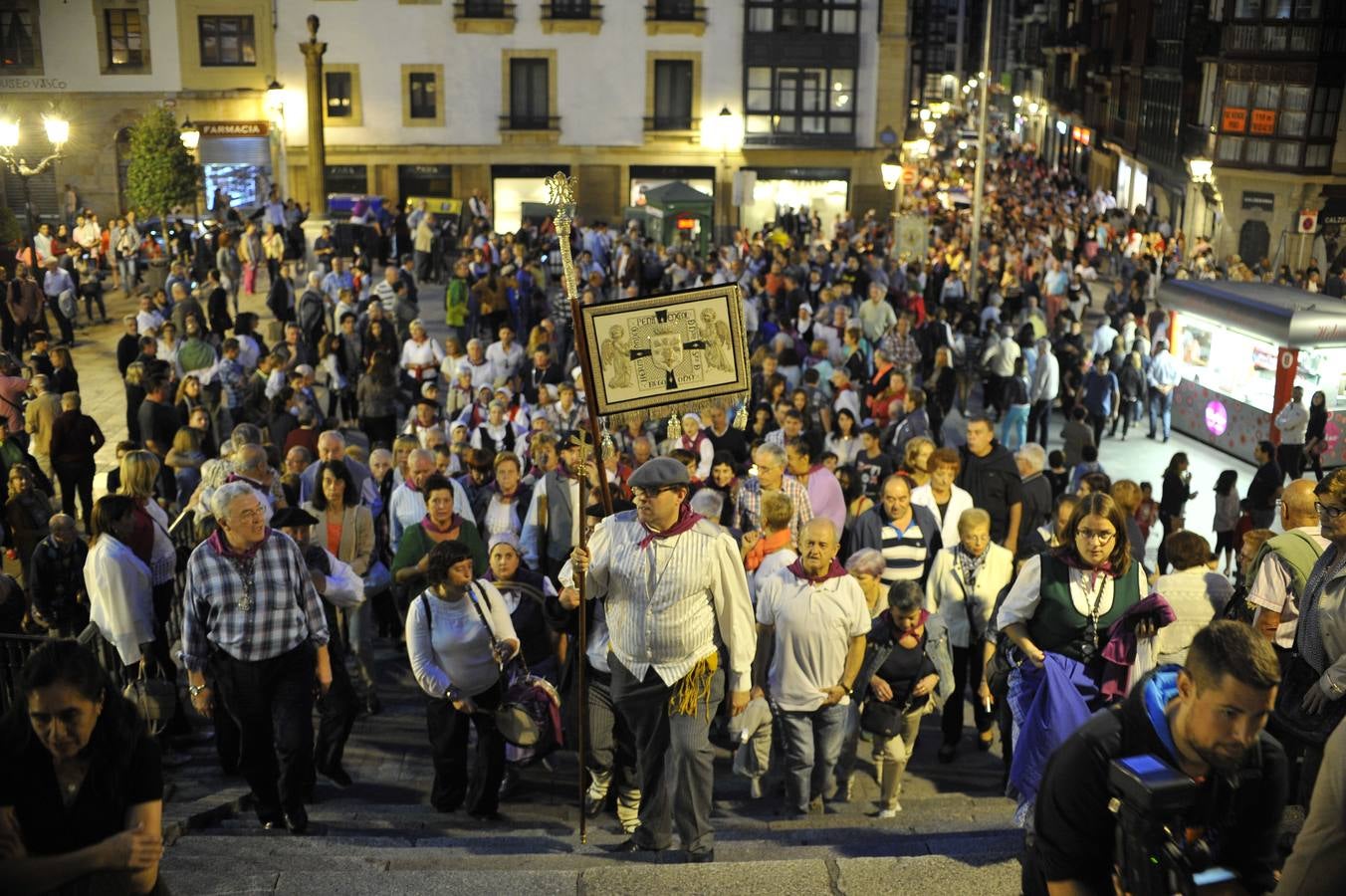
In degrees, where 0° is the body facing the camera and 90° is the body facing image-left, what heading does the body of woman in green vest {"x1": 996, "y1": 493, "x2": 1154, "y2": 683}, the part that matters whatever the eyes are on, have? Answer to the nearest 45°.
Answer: approximately 0°

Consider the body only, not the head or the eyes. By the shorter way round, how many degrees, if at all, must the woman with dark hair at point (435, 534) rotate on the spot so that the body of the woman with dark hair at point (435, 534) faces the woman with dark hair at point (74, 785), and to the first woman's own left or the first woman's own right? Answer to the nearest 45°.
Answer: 0° — they already face them

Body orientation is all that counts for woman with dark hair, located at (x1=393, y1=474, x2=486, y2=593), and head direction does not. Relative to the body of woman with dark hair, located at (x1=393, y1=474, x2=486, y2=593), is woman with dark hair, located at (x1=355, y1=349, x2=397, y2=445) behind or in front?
behind

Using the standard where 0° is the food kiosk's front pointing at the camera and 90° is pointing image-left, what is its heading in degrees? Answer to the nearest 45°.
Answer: approximately 45°

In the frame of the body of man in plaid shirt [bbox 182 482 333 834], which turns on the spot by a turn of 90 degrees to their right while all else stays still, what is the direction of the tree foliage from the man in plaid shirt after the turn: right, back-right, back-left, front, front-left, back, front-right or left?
right

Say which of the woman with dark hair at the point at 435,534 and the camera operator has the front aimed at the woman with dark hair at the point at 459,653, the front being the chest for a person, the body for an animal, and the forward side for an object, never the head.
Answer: the woman with dark hair at the point at 435,534

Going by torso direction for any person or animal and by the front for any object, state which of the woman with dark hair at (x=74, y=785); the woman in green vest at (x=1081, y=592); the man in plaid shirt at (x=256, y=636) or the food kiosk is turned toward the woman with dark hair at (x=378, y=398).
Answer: the food kiosk

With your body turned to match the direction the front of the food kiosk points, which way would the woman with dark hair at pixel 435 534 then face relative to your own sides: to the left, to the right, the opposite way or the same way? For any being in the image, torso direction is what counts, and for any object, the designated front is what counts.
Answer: to the left

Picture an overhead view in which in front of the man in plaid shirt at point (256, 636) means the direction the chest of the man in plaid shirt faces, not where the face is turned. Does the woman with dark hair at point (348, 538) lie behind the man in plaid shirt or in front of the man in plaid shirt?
behind

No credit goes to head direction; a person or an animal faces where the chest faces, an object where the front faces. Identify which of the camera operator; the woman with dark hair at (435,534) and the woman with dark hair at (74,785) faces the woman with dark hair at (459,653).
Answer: the woman with dark hair at (435,534)

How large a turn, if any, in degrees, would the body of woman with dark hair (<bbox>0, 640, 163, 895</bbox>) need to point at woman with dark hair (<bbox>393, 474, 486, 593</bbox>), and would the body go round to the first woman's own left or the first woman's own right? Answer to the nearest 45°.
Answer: approximately 135° to the first woman's own left

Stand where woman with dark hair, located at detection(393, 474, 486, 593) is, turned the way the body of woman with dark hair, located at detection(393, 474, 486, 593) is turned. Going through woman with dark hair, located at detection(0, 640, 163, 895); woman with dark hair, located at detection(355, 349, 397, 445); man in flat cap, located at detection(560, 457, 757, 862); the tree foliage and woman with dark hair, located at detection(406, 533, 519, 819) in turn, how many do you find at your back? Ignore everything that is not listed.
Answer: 2

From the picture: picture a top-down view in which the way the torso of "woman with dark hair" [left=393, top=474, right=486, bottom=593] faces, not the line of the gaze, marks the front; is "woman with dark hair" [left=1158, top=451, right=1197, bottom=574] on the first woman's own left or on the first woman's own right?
on the first woman's own left

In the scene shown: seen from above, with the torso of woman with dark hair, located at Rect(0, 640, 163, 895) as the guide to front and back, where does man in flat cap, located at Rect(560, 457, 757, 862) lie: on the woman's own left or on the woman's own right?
on the woman's own left
